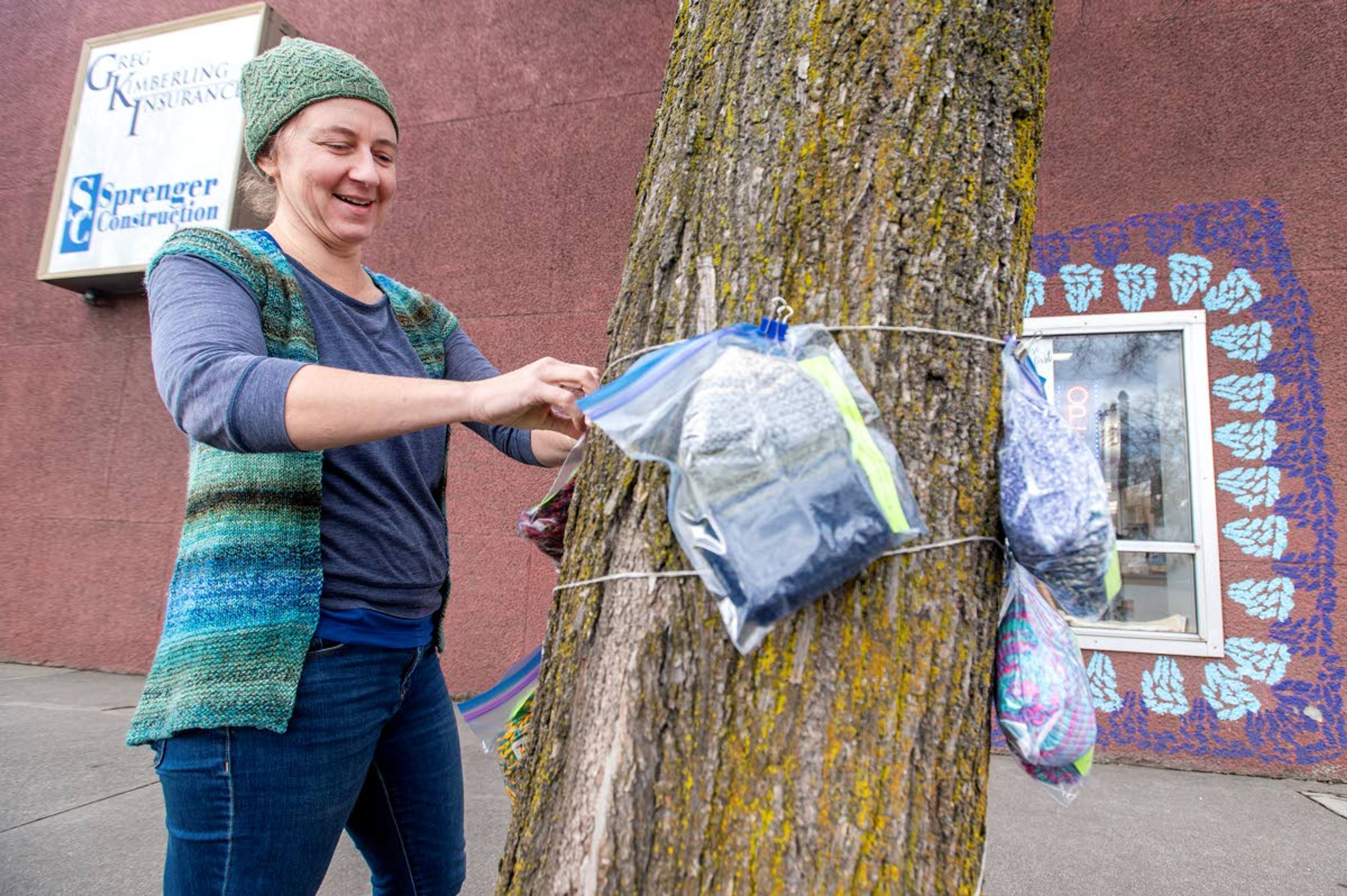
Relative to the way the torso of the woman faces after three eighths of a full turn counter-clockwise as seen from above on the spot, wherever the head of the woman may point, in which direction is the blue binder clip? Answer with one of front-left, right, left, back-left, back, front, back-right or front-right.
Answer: back-right

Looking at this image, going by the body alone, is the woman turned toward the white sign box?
no

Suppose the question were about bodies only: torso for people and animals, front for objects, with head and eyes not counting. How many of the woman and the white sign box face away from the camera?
0

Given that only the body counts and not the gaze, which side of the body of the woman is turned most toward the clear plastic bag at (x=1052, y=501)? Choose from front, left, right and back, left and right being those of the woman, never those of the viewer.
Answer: front

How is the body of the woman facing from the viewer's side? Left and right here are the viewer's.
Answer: facing the viewer and to the right of the viewer

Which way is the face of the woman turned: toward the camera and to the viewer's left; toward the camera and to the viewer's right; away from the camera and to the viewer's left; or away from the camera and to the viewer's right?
toward the camera and to the viewer's right

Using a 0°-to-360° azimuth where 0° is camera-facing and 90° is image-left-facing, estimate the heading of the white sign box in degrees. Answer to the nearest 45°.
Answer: approximately 45°

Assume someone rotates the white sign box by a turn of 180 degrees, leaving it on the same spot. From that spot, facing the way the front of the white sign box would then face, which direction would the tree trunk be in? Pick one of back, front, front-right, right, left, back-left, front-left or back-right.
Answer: back-right

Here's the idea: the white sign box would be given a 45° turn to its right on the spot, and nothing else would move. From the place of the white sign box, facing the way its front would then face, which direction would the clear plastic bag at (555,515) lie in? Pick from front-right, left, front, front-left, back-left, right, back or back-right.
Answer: left

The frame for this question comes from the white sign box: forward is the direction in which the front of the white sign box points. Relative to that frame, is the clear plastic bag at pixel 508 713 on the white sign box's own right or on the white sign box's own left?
on the white sign box's own left

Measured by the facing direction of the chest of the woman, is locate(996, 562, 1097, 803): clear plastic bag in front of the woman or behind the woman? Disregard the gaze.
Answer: in front

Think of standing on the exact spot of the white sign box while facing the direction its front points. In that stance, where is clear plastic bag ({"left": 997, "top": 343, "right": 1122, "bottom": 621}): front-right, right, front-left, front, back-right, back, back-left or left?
front-left

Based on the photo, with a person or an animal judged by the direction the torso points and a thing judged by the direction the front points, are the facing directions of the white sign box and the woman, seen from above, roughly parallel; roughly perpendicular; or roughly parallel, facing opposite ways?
roughly perpendicular

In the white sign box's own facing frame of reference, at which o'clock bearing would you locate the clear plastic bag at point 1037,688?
The clear plastic bag is roughly at 10 o'clock from the white sign box.

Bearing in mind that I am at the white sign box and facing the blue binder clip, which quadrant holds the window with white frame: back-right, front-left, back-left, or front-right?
front-left
